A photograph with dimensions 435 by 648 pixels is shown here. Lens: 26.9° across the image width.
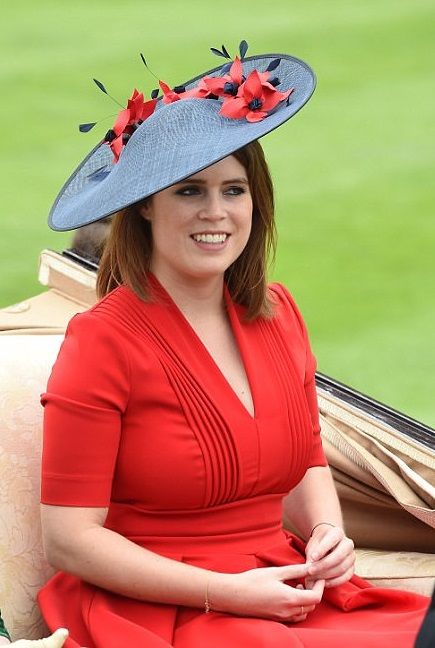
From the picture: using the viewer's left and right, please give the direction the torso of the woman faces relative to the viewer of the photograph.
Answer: facing the viewer and to the right of the viewer
